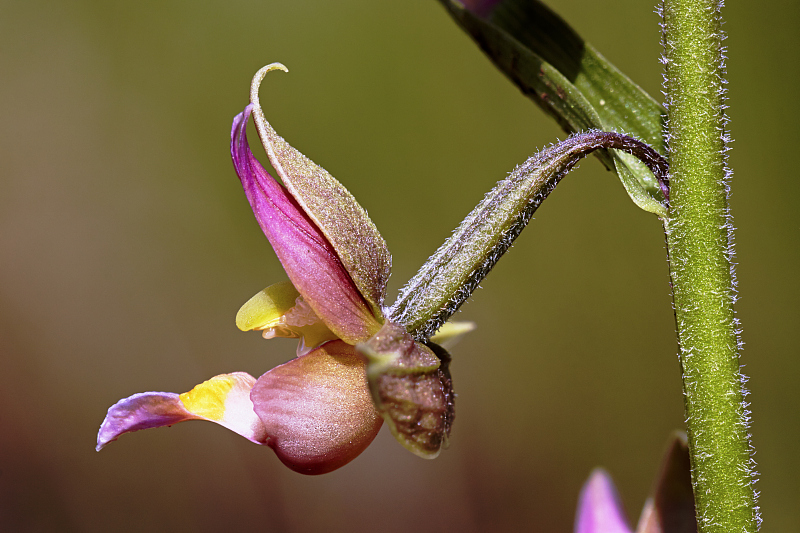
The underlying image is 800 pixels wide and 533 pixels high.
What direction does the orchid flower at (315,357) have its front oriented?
to the viewer's left
